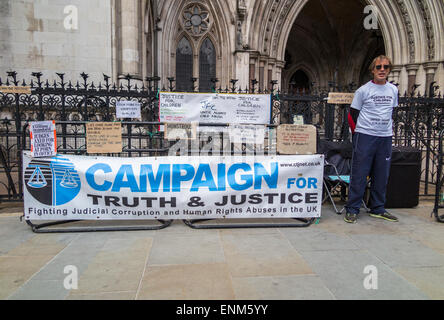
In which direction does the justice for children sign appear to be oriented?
toward the camera

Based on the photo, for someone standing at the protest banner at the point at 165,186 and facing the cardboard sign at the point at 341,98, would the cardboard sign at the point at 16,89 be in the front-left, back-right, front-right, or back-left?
back-left

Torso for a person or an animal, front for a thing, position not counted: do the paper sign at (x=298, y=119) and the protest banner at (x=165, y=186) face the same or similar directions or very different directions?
same or similar directions

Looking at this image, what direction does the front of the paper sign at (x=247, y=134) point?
toward the camera

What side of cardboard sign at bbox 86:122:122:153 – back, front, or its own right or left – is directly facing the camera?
front

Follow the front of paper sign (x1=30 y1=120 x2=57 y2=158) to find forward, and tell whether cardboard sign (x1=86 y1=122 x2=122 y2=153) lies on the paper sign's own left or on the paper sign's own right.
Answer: on the paper sign's own left

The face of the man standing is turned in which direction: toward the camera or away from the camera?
toward the camera

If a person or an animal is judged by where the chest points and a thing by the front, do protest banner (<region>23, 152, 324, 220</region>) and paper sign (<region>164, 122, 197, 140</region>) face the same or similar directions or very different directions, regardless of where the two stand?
same or similar directions

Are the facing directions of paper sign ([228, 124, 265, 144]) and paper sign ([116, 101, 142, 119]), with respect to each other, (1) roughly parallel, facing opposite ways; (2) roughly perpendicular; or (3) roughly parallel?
roughly parallel

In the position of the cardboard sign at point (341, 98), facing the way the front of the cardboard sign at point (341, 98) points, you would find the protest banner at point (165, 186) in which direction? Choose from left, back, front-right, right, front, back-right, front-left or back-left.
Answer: front-right

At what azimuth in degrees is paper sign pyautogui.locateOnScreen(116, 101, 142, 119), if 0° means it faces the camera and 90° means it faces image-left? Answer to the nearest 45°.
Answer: approximately 0°

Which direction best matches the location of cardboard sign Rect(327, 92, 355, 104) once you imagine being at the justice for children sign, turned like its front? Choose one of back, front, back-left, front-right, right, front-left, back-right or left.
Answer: left
